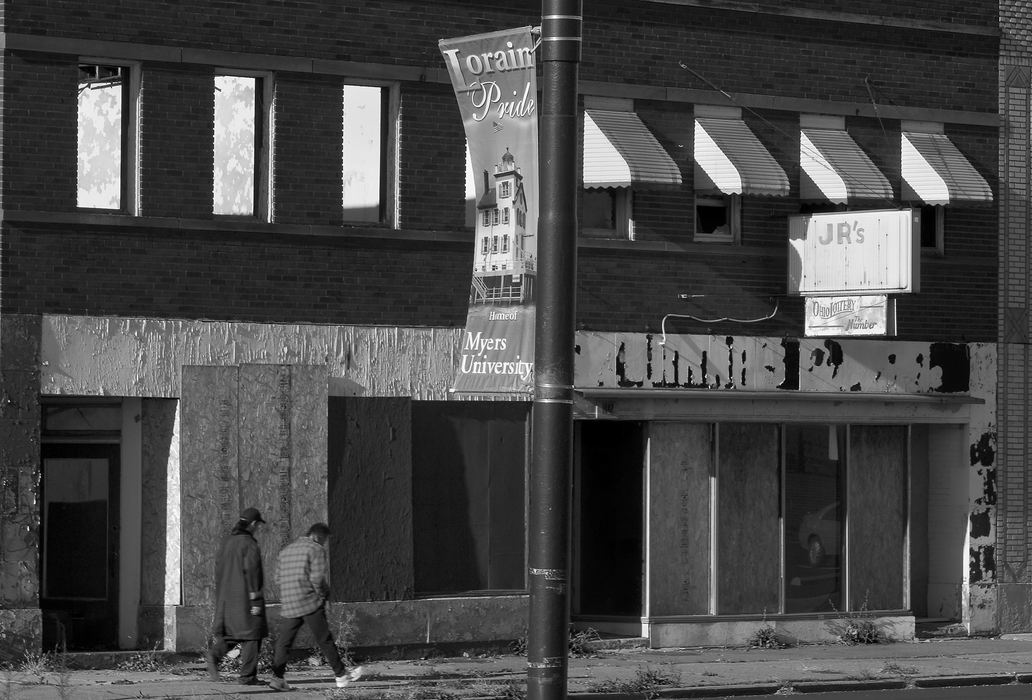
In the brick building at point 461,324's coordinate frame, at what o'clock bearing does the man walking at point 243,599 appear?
The man walking is roughly at 1 o'clock from the brick building.

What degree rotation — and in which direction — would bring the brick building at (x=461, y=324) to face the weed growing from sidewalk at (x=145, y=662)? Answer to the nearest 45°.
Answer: approximately 45° to its right

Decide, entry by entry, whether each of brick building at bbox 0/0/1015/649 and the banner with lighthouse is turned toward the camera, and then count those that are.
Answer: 2

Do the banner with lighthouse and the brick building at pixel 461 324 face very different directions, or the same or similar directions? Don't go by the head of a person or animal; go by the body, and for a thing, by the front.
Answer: same or similar directions

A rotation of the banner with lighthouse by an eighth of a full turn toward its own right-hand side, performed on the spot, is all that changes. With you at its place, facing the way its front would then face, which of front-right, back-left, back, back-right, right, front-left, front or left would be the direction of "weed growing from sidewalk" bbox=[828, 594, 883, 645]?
back

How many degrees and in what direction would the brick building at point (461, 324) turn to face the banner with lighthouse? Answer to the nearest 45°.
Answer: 0° — it already faces it

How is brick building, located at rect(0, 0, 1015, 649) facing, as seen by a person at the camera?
facing the viewer

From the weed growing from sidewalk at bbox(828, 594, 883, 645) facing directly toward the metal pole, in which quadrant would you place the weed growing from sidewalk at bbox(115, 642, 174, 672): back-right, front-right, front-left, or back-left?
front-right

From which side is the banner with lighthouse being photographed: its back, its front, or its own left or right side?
front

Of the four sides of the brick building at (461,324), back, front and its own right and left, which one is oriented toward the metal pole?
front
